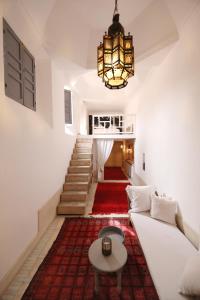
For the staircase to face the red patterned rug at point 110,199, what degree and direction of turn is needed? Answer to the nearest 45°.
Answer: approximately 90° to its left

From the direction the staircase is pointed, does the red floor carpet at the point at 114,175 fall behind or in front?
behind

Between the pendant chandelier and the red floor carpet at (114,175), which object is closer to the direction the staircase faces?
the pendant chandelier

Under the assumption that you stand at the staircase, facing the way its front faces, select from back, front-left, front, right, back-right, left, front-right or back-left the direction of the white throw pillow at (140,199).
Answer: front-left

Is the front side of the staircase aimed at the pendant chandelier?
yes

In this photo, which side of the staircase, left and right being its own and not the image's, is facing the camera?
front

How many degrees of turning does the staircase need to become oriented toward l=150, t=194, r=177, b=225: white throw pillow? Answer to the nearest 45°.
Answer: approximately 45° to its left

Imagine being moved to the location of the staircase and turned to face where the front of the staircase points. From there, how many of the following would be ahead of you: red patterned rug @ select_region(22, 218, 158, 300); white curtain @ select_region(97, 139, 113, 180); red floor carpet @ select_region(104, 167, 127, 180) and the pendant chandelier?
2

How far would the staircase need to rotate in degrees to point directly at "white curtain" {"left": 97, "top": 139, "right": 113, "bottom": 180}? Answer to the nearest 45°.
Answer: approximately 135° to its left

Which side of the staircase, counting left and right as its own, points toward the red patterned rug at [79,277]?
front
